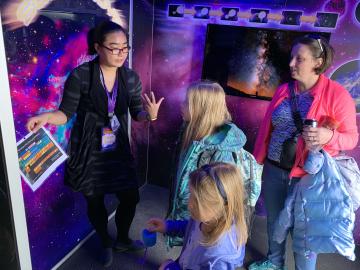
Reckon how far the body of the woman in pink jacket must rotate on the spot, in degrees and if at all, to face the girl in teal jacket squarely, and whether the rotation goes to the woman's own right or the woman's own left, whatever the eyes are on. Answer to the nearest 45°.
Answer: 0° — they already face them

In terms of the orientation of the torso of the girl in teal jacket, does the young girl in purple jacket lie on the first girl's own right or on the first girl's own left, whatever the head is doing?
on the first girl's own left

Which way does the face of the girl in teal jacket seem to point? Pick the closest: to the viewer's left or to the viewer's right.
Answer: to the viewer's left

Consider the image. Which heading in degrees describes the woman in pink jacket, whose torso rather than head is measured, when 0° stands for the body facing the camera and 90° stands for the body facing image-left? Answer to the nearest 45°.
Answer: approximately 45°

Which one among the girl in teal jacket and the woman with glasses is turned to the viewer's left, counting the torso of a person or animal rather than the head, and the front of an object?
the girl in teal jacket

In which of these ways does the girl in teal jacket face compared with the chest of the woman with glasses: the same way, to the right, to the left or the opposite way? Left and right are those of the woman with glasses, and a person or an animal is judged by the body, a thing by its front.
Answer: the opposite way

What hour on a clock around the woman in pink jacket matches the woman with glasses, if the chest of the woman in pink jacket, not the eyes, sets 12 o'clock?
The woman with glasses is roughly at 1 o'clock from the woman in pink jacket.

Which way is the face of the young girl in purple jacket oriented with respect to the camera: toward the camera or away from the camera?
away from the camera

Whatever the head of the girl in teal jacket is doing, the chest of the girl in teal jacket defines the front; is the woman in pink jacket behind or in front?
behind
